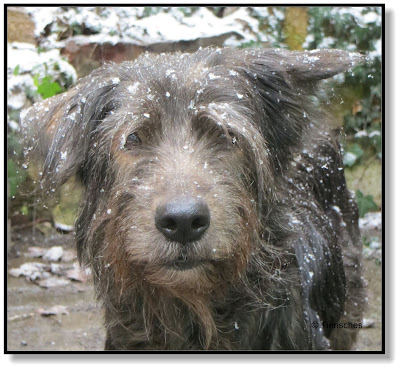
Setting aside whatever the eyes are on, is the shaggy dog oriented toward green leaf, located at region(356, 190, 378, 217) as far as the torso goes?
no

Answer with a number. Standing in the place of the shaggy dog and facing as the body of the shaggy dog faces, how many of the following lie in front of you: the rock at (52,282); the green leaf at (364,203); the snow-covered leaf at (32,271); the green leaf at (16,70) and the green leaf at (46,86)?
0

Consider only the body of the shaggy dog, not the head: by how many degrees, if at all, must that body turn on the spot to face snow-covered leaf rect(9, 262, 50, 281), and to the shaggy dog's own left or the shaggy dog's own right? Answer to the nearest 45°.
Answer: approximately 135° to the shaggy dog's own right

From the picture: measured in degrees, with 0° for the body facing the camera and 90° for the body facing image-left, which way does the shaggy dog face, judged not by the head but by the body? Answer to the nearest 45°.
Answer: approximately 0°

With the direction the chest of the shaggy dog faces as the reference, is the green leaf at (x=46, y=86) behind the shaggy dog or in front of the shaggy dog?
behind

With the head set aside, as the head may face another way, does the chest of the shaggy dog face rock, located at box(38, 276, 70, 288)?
no

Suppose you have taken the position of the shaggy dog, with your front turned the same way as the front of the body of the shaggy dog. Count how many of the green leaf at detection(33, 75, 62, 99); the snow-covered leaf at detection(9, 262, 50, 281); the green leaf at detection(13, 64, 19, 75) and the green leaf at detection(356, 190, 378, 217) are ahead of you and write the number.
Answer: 0
